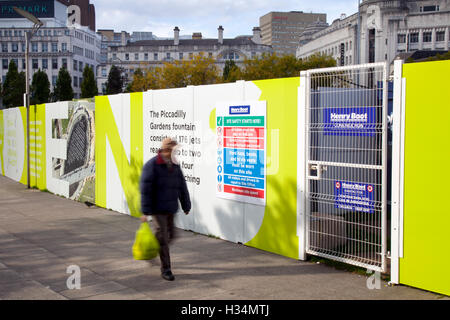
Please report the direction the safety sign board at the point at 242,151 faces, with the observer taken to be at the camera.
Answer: facing the viewer and to the left of the viewer

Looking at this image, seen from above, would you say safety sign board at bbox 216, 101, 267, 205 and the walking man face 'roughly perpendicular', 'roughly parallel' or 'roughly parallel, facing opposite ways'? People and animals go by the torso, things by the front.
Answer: roughly perpendicular

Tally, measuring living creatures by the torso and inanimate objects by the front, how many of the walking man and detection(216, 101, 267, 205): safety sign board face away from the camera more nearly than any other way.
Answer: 0

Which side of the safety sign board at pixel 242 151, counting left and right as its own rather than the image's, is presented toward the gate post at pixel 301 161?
left

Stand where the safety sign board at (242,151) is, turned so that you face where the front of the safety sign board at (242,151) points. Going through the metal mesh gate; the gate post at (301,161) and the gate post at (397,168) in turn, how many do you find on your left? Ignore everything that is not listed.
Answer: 3

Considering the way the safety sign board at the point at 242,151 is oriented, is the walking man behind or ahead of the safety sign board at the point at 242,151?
ahead

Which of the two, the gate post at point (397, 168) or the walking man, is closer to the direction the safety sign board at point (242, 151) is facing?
the walking man

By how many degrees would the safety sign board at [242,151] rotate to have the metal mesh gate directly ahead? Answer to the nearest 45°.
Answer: approximately 90° to its left
